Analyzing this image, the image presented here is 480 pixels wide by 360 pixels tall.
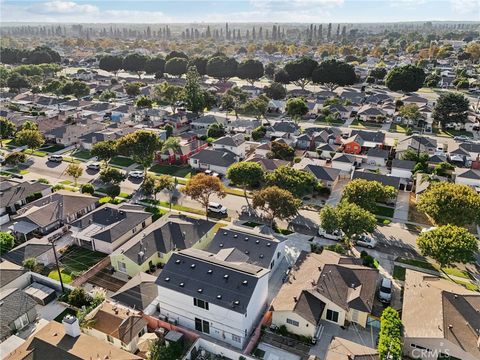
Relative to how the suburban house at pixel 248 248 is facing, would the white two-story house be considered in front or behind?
behind

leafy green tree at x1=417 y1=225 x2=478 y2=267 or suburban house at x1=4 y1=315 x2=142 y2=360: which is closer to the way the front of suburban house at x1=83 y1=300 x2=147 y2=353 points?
the suburban house

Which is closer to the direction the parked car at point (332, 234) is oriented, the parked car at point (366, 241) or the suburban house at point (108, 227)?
the parked car

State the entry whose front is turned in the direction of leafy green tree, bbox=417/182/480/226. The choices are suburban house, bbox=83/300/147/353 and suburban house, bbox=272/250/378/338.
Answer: suburban house, bbox=272/250/378/338

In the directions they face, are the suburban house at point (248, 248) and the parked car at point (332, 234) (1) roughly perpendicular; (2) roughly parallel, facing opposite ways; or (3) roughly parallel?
roughly perpendicular

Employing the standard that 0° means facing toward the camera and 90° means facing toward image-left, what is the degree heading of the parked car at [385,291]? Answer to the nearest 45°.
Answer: approximately 0°

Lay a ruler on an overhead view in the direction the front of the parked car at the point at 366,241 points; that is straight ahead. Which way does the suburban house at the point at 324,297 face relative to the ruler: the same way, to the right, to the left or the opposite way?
to the left

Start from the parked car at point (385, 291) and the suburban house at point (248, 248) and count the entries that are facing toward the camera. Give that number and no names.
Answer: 1
